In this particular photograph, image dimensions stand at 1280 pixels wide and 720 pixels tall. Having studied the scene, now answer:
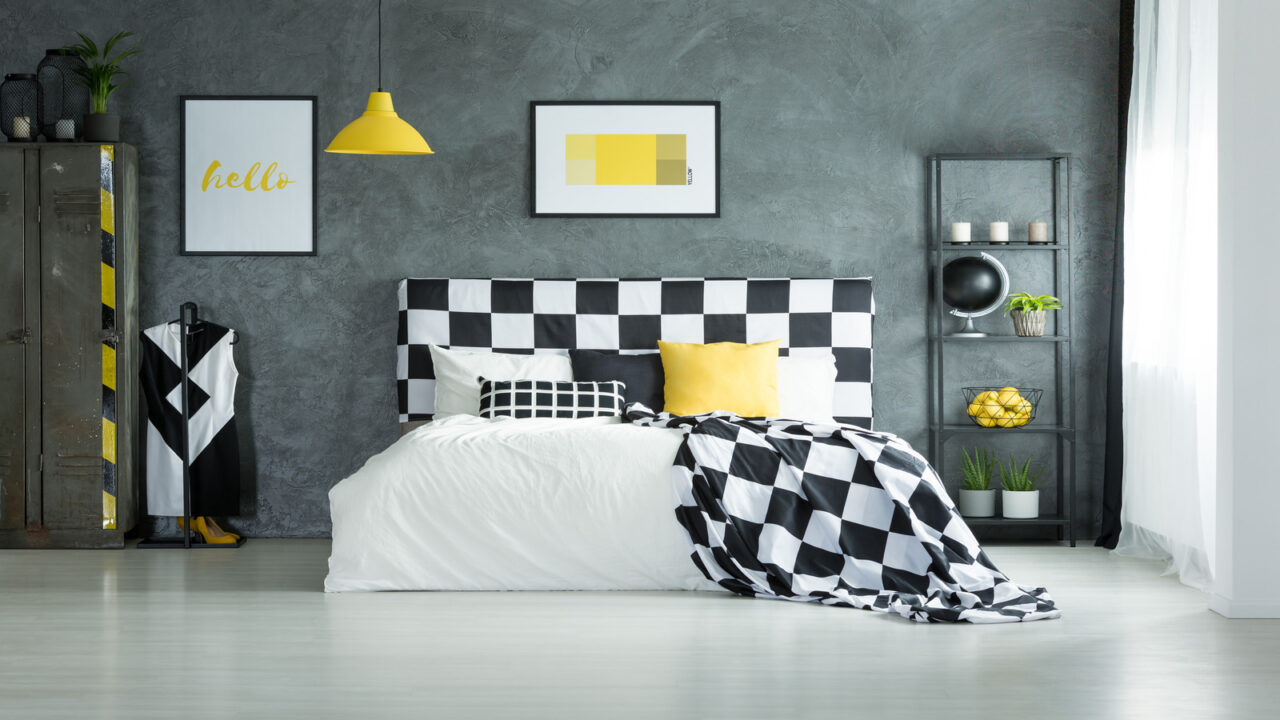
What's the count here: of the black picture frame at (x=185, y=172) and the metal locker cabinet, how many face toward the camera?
2

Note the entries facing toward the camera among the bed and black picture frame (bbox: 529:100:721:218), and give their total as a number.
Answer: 2

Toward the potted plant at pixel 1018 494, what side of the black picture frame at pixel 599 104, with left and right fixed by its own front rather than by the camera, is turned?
left

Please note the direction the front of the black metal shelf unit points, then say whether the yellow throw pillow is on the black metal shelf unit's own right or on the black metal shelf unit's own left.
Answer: on the black metal shelf unit's own right

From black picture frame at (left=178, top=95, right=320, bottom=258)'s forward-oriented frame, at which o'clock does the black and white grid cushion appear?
The black and white grid cushion is roughly at 10 o'clock from the black picture frame.

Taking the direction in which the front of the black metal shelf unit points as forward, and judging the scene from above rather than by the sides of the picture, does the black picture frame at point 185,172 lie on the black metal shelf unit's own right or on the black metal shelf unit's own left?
on the black metal shelf unit's own right

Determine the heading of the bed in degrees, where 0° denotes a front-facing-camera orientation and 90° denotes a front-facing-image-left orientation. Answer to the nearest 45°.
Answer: approximately 0°

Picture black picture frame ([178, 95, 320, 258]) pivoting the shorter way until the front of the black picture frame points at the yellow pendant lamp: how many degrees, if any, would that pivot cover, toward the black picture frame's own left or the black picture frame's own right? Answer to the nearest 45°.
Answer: approximately 45° to the black picture frame's own left

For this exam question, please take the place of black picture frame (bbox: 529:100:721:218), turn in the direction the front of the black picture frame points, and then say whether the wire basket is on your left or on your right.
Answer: on your left
